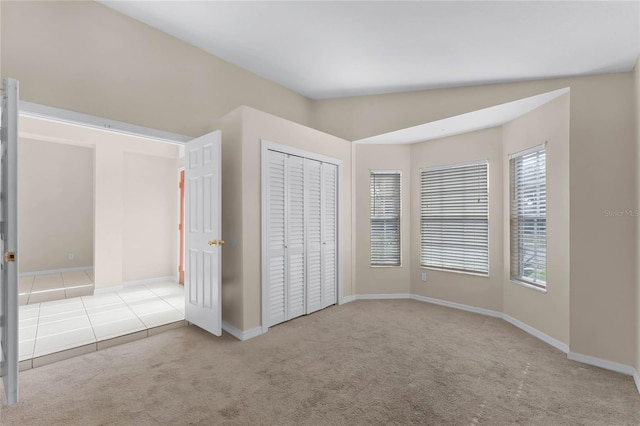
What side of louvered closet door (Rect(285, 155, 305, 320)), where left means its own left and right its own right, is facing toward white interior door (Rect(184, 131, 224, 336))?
right

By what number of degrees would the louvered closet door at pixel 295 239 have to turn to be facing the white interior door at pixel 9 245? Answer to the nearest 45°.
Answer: approximately 90° to its right

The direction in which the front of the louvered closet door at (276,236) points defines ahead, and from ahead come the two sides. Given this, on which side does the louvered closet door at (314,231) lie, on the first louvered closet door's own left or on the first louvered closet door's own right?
on the first louvered closet door's own left

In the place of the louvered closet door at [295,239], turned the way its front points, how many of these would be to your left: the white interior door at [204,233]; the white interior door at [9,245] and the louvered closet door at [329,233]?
1

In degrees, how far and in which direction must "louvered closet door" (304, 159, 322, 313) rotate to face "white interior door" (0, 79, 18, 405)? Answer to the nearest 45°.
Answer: approximately 90° to its right

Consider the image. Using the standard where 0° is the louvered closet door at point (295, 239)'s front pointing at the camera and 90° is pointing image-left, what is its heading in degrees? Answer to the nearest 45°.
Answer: approximately 315°

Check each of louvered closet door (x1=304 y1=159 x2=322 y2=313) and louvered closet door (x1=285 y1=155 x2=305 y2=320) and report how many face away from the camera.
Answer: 0

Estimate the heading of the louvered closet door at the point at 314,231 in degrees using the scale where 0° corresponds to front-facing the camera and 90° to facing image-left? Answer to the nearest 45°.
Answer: approximately 315°

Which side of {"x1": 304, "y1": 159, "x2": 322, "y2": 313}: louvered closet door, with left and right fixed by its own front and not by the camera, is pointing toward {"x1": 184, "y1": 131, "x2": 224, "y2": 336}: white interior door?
right

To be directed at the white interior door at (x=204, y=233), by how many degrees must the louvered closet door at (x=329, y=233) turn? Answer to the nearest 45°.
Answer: approximately 90° to its right
